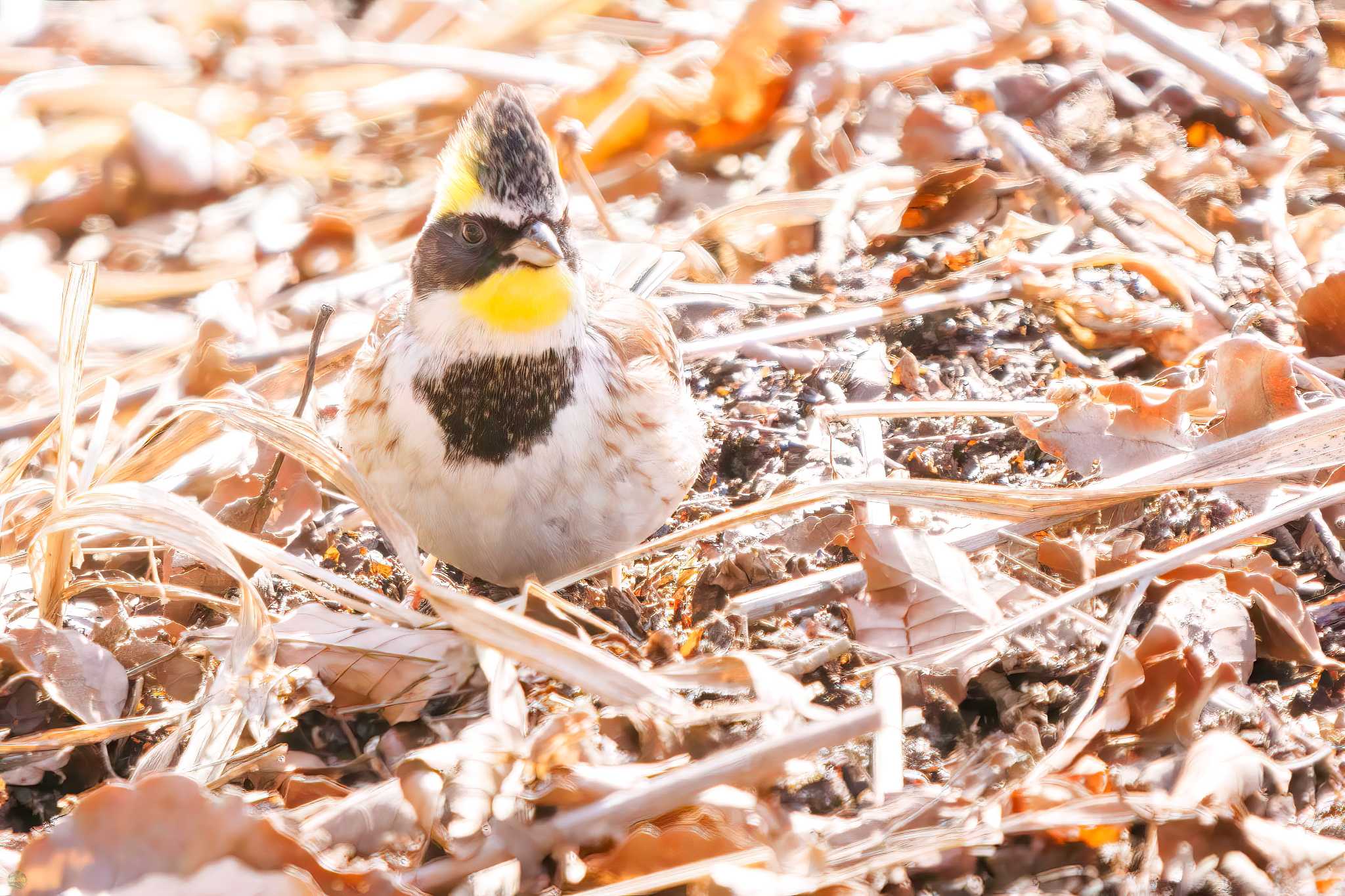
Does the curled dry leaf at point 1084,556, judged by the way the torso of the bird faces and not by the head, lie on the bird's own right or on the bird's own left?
on the bird's own left

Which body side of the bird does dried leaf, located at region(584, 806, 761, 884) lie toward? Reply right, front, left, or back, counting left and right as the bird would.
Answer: front

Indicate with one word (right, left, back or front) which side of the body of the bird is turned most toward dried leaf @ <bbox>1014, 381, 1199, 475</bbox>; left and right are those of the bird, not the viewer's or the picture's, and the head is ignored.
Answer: left

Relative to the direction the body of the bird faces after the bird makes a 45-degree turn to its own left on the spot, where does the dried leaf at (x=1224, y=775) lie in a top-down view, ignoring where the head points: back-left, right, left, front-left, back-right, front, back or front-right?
front

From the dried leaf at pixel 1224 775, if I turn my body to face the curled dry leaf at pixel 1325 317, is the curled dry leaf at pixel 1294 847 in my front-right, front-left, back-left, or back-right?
back-right

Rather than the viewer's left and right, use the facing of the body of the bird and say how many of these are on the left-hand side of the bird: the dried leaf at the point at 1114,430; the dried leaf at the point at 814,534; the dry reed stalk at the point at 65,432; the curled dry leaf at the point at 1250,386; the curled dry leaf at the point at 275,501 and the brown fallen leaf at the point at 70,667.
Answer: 3

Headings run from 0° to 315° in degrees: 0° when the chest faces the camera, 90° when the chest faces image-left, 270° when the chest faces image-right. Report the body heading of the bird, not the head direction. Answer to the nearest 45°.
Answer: approximately 0°

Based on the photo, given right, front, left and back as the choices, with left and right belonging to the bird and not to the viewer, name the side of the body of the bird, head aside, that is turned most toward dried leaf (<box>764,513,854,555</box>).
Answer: left

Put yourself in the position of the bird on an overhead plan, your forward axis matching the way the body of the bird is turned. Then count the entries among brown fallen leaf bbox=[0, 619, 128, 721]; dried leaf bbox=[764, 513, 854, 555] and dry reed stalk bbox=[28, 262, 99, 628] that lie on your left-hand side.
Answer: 1

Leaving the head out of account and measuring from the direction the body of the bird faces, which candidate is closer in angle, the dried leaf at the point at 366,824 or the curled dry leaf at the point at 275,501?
the dried leaf

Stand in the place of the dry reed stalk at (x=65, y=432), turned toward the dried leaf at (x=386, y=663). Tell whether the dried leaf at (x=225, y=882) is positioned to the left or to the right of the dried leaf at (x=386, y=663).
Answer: right

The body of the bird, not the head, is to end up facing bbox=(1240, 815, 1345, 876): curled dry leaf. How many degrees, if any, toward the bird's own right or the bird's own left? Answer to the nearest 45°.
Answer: approximately 45° to the bird's own left

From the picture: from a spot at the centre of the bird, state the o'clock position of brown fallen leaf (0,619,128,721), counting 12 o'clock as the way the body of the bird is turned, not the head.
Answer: The brown fallen leaf is roughly at 2 o'clock from the bird.

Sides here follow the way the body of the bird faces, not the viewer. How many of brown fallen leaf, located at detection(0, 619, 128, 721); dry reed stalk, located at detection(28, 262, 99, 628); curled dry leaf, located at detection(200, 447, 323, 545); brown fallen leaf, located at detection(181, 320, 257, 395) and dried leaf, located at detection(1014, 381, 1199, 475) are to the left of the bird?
1

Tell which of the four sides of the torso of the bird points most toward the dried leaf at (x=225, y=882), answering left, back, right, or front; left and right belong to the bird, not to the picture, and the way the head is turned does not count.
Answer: front

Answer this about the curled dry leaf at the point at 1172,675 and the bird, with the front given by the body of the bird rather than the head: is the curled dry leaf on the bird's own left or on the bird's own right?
on the bird's own left

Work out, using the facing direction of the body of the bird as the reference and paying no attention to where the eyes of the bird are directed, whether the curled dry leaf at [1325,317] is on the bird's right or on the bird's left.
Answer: on the bird's left
